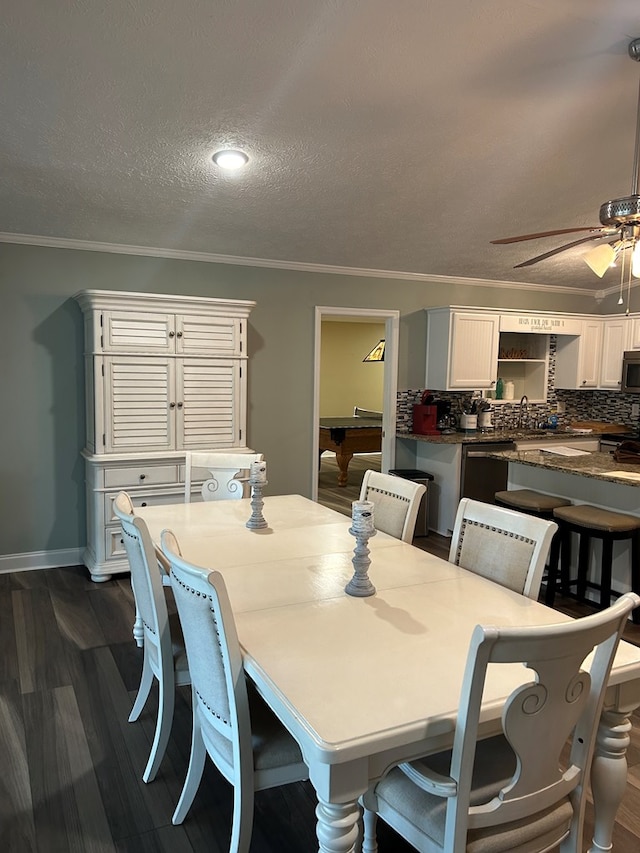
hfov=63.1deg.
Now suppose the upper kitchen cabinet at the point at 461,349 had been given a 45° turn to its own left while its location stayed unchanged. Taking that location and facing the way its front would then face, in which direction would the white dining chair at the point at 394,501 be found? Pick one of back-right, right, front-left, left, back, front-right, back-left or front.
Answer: right

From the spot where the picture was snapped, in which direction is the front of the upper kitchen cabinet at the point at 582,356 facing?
facing the viewer and to the right of the viewer

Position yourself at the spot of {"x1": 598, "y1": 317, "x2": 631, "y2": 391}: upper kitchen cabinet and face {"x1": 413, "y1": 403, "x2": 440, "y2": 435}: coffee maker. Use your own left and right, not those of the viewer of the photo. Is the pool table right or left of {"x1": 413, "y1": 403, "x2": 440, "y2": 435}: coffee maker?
right

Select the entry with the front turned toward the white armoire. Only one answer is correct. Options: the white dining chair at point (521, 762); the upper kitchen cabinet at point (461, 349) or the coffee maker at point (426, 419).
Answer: the white dining chair

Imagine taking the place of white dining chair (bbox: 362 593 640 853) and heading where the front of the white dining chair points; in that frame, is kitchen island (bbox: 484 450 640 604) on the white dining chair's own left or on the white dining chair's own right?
on the white dining chair's own right

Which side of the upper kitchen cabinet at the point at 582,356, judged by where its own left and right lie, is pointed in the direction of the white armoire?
right

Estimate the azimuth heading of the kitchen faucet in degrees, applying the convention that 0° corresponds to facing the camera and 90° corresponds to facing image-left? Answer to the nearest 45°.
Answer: approximately 315°

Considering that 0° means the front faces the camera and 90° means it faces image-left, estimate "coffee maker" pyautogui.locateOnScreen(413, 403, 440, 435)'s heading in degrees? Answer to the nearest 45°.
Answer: approximately 315°

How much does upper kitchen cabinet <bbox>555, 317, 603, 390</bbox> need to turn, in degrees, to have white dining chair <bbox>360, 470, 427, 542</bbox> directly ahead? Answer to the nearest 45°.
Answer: approximately 45° to its right

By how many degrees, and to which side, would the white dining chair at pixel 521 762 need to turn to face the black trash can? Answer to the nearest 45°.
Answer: approximately 45° to its right
